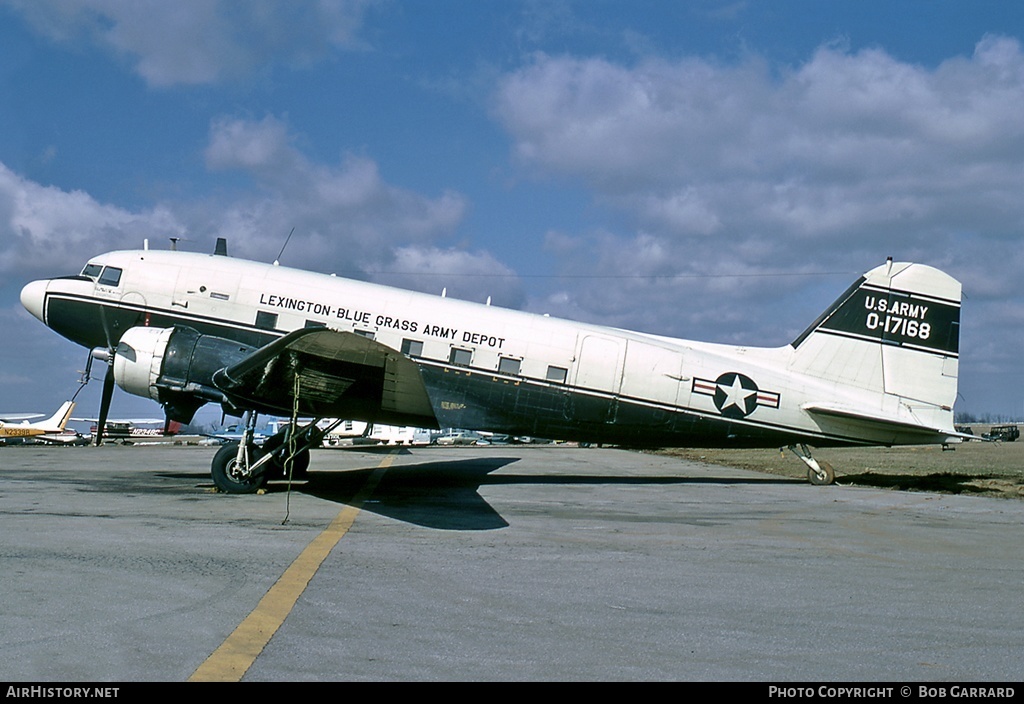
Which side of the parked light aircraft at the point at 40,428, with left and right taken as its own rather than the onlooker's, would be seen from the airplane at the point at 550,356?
left

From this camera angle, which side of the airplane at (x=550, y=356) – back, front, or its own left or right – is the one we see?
left

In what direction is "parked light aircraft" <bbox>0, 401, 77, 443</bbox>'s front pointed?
to the viewer's left

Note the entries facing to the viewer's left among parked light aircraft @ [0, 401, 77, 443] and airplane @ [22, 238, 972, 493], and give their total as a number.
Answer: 2

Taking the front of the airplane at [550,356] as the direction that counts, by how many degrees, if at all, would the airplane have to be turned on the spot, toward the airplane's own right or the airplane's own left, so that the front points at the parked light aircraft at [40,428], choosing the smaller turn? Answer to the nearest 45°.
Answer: approximately 45° to the airplane's own right

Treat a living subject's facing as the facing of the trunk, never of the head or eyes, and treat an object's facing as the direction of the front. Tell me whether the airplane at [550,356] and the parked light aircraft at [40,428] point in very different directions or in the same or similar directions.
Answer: same or similar directions
